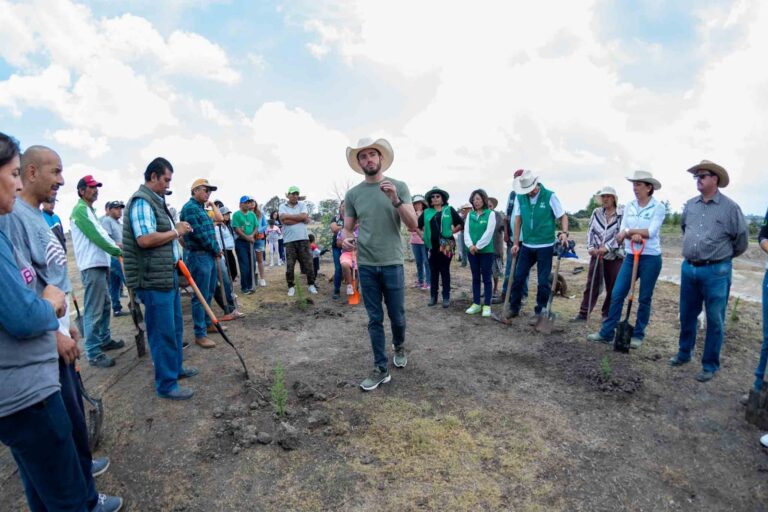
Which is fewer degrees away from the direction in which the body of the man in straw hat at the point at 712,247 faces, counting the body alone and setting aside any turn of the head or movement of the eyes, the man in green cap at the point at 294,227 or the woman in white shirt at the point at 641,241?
the man in green cap

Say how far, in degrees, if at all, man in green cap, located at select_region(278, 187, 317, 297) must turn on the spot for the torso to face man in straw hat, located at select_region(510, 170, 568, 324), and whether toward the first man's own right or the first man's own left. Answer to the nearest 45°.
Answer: approximately 45° to the first man's own left

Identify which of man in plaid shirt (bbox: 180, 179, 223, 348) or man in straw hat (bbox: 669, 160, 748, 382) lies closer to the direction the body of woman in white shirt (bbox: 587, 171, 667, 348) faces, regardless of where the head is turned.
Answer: the man in plaid shirt

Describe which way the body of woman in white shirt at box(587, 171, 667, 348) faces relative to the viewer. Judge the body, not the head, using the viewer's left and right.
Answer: facing the viewer and to the left of the viewer

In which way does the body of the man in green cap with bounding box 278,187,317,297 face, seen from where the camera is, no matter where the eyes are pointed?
toward the camera

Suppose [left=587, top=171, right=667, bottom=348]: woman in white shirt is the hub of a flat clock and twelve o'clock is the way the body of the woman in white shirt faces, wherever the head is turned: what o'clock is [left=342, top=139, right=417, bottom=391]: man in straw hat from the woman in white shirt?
The man in straw hat is roughly at 12 o'clock from the woman in white shirt.

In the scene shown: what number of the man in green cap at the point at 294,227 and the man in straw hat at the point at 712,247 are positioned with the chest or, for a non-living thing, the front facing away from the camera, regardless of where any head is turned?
0

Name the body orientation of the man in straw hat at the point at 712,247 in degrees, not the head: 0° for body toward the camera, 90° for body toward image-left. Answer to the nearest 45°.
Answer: approximately 45°
